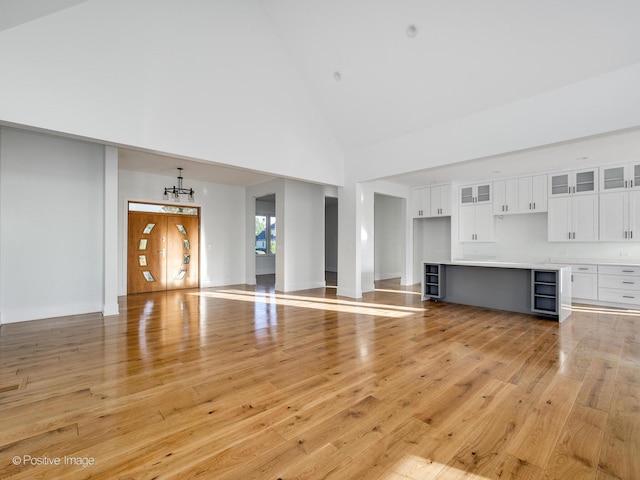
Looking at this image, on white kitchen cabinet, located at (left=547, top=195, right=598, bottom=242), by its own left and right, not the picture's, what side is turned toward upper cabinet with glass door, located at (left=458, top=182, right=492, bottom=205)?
right

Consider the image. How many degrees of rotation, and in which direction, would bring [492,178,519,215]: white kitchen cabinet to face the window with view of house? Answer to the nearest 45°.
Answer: approximately 90° to its right

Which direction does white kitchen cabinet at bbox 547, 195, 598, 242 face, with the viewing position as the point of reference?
facing the viewer

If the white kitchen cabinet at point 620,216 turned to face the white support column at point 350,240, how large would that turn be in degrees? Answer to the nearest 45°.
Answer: approximately 45° to its right

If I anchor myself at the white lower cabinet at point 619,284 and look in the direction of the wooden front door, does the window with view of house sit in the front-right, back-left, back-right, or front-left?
front-right

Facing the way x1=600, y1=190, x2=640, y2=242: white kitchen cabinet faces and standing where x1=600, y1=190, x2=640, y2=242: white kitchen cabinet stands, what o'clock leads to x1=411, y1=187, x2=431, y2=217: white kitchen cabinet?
x1=411, y1=187, x2=431, y2=217: white kitchen cabinet is roughly at 3 o'clock from x1=600, y1=190, x2=640, y2=242: white kitchen cabinet.

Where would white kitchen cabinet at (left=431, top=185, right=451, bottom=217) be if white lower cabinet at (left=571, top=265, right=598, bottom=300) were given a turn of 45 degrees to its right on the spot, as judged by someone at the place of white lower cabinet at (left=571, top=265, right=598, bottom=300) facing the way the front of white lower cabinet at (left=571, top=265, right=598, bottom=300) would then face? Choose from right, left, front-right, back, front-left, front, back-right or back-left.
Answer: front-right

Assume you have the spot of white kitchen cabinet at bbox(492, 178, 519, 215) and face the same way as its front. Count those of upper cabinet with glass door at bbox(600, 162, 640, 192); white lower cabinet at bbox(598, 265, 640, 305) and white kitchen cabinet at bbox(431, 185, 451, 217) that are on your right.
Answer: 1

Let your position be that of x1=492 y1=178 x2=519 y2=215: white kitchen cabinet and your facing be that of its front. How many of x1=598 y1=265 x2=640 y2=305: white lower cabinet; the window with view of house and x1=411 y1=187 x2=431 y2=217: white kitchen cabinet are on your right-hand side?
2

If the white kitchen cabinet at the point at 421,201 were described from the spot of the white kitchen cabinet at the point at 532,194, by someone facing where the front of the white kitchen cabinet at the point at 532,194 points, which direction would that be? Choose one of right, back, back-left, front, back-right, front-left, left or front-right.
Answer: right

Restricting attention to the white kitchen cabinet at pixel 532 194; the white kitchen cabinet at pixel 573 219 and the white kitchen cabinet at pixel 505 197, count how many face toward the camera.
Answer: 3

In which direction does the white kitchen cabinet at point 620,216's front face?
toward the camera

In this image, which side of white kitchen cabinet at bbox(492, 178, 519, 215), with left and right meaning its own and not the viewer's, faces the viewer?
front

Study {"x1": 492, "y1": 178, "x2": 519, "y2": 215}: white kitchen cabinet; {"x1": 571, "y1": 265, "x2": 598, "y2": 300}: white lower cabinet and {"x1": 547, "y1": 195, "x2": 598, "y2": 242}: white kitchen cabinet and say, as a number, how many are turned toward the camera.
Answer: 3

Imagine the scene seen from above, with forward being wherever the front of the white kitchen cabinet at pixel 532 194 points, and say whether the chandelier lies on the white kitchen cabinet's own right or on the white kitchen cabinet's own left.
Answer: on the white kitchen cabinet's own right

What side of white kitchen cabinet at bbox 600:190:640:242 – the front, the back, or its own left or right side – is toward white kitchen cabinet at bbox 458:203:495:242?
right
